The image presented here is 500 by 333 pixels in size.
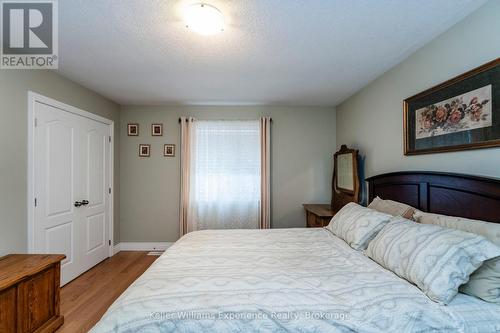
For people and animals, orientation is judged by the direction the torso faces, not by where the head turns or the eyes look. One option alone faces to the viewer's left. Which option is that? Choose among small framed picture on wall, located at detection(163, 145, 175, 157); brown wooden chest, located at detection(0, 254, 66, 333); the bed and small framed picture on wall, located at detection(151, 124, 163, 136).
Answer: the bed

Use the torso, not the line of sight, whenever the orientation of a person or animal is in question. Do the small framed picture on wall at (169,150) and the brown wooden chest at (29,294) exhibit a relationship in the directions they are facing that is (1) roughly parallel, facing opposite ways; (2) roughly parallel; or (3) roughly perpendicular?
roughly perpendicular

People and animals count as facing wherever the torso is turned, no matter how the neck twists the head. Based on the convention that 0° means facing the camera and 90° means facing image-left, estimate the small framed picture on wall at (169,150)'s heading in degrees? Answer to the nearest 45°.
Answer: approximately 0°

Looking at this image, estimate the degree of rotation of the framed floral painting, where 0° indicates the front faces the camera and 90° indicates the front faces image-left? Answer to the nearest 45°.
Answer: approximately 45°

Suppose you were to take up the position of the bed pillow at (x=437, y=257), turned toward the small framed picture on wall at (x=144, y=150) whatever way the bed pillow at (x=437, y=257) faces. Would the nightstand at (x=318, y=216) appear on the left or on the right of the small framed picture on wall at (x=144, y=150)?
right

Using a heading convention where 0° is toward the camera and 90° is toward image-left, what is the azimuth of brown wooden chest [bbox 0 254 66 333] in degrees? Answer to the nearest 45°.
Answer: approximately 315°

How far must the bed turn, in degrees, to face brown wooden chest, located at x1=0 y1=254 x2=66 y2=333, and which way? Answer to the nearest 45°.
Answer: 0° — it already faces it

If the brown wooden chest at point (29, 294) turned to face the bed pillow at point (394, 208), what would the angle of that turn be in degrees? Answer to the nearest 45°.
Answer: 0° — it already faces it
